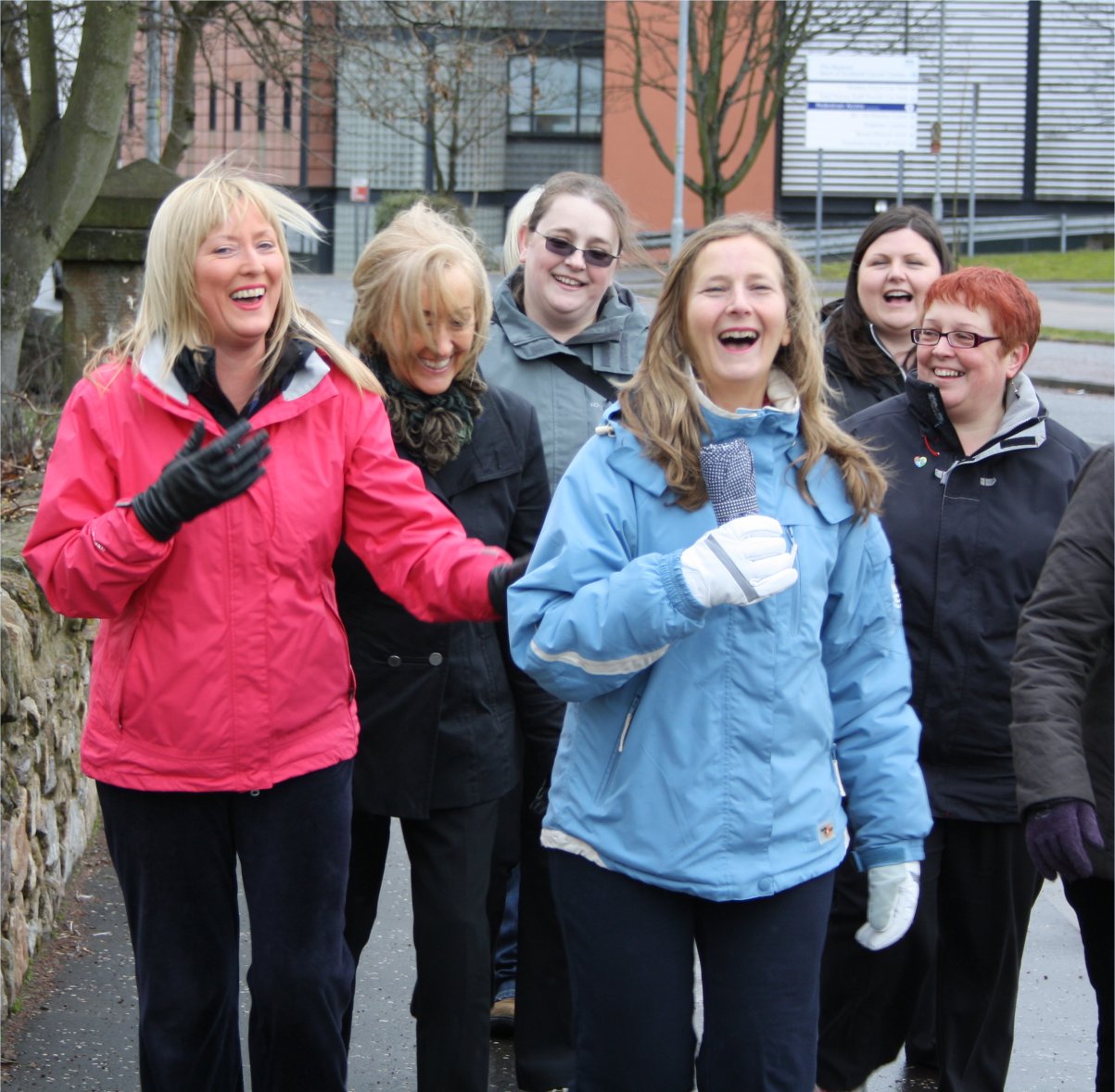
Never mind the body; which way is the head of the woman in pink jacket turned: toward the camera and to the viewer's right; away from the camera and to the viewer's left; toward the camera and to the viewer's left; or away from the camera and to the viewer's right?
toward the camera and to the viewer's right

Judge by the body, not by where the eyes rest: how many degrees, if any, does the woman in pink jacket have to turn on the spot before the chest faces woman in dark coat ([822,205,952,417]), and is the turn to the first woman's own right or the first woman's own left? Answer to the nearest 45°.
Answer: approximately 135° to the first woman's own left

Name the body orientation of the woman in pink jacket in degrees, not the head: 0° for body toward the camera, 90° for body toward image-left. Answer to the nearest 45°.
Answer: approximately 0°

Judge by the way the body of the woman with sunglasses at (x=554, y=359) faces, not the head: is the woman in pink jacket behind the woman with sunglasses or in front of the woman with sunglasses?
in front

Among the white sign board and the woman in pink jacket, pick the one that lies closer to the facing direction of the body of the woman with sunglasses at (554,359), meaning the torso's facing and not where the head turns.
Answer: the woman in pink jacket
